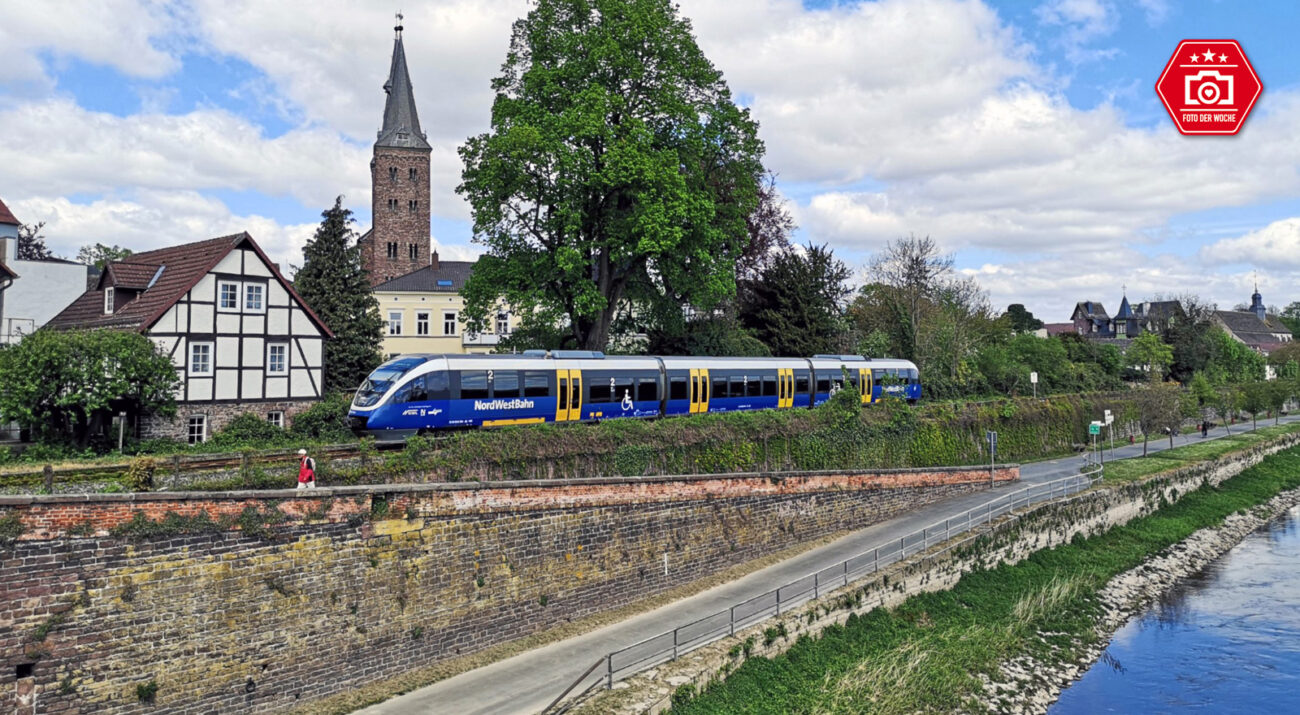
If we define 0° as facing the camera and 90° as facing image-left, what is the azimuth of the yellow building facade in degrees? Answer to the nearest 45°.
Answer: approximately 0°

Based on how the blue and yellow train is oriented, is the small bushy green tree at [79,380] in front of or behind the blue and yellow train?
in front

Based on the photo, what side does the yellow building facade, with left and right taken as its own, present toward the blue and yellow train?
front

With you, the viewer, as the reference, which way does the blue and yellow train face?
facing the viewer and to the left of the viewer

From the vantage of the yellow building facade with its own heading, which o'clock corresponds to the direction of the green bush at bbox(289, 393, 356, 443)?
The green bush is roughly at 12 o'clock from the yellow building facade.

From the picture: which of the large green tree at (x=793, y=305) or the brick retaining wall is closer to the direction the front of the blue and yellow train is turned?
the brick retaining wall

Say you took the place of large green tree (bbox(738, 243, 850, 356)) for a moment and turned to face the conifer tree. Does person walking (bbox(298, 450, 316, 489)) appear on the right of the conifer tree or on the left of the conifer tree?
left

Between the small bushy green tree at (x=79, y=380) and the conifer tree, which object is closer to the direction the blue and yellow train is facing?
the small bushy green tree
